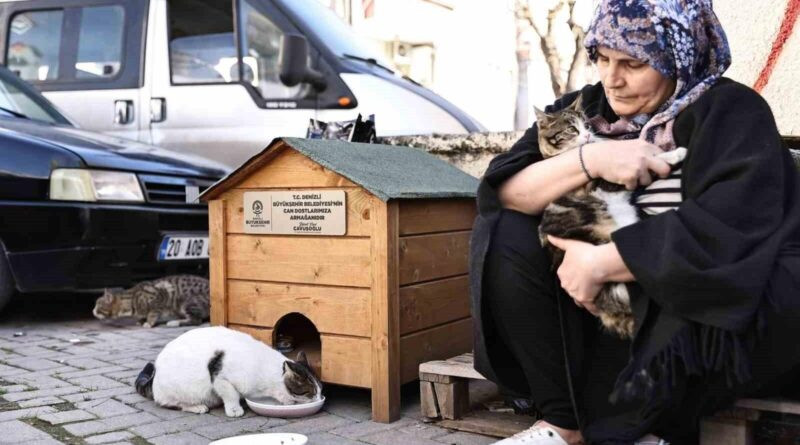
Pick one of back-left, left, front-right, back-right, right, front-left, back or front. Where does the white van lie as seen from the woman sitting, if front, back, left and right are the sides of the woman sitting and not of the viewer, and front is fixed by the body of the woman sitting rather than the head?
right

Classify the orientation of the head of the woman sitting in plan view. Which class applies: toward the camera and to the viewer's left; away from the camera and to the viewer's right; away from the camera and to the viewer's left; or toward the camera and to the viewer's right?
toward the camera and to the viewer's left

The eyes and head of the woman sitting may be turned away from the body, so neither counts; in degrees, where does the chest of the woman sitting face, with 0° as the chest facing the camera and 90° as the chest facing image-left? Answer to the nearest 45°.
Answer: approximately 45°

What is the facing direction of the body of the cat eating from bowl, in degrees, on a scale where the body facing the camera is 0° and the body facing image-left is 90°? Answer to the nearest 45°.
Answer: approximately 270°

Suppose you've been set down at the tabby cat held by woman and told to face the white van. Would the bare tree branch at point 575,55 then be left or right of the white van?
right

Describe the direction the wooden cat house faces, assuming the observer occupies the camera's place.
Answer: facing the viewer and to the left of the viewer

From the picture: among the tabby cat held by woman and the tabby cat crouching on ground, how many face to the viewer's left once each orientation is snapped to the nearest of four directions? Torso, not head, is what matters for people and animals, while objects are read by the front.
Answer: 1

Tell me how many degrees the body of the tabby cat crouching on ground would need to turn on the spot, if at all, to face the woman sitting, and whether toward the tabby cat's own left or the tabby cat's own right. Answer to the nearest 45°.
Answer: approximately 90° to the tabby cat's own left

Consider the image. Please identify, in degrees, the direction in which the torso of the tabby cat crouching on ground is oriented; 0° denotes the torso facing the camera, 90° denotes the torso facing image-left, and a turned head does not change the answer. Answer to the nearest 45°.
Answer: approximately 90°

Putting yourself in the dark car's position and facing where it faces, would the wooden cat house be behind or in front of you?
in front

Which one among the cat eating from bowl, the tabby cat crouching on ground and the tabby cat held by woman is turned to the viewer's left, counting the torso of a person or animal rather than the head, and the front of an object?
the tabby cat crouching on ground

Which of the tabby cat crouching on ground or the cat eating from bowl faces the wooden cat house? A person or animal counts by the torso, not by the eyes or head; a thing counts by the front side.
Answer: the cat eating from bowl

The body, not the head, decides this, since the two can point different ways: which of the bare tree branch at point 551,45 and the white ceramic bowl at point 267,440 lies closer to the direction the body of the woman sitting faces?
the white ceramic bowl
